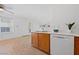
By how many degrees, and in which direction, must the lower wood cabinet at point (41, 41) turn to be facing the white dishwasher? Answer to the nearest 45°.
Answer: approximately 135° to its left

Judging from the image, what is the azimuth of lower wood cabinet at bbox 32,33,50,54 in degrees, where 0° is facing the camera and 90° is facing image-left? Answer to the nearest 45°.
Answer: approximately 45°
